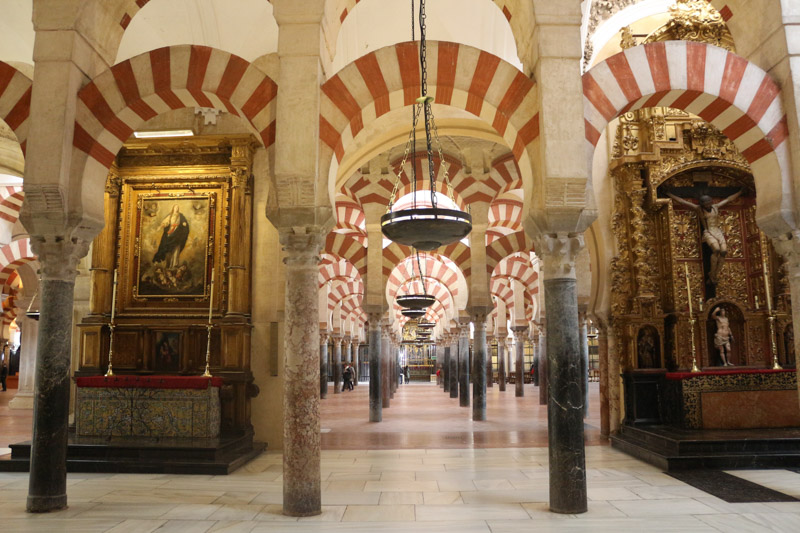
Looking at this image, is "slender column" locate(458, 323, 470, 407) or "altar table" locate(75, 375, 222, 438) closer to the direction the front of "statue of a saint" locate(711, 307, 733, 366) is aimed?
the altar table

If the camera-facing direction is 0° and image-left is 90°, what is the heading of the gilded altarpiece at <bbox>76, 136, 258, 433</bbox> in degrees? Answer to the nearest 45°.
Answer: approximately 0°

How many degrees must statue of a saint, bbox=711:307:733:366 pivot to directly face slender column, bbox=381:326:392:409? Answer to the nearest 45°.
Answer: approximately 135° to its right

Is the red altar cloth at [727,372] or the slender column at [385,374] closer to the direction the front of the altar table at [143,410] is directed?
the red altar cloth

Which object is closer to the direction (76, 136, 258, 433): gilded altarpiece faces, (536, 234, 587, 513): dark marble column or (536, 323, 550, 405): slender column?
the dark marble column

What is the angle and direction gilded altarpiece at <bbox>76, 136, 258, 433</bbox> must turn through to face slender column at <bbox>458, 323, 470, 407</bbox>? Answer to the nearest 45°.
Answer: approximately 135° to its left
